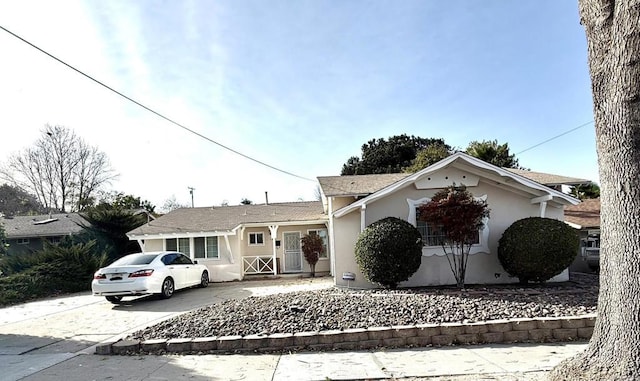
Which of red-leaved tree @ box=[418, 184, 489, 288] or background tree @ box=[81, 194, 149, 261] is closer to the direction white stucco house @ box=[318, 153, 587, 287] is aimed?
the red-leaved tree

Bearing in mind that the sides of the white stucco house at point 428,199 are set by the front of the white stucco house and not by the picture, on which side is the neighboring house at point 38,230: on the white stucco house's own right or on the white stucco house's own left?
on the white stucco house's own right

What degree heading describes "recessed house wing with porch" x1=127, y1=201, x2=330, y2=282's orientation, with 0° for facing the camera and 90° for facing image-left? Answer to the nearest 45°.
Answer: approximately 0°

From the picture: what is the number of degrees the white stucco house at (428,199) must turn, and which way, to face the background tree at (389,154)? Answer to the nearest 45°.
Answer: approximately 180°

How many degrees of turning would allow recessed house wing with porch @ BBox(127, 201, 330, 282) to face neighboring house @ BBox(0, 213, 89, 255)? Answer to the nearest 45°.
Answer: approximately 135° to its right

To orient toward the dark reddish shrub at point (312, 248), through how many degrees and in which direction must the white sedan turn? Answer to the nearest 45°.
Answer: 0° — it already faces it

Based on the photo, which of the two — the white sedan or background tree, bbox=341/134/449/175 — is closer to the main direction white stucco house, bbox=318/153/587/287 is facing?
the white sedan

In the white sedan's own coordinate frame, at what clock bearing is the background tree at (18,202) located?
The background tree is roughly at 10 o'clock from the white sedan.

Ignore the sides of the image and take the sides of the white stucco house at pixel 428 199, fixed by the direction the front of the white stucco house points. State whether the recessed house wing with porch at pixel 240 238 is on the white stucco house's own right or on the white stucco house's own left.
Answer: on the white stucco house's own right

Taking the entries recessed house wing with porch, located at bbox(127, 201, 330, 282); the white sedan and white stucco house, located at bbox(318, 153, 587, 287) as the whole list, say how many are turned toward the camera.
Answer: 2

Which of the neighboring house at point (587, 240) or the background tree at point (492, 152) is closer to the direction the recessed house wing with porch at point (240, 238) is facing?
the neighboring house

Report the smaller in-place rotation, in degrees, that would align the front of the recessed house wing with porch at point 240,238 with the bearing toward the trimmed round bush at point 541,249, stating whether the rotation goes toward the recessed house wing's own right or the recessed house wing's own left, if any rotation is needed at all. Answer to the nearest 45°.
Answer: approximately 45° to the recessed house wing's own left

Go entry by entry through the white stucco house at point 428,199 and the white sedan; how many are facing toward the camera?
1
